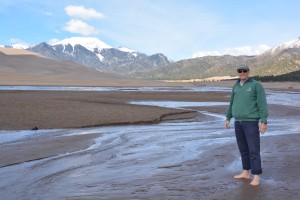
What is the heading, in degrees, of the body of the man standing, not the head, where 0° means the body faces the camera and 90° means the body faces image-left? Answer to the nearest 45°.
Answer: approximately 45°
